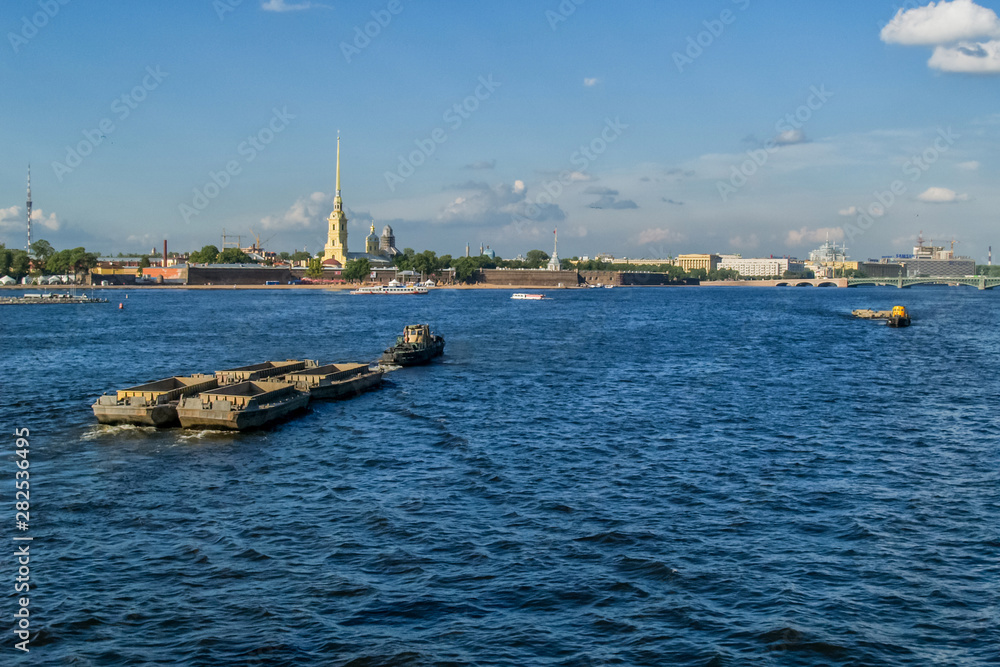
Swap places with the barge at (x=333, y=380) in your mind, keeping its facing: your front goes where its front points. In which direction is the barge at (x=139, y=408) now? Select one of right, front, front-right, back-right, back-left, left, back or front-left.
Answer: back

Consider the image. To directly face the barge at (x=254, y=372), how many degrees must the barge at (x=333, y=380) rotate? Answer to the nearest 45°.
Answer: approximately 135° to its left

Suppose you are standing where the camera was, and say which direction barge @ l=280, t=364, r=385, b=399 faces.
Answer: facing away from the viewer and to the right of the viewer

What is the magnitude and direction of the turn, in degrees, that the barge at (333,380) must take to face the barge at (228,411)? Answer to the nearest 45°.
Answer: approximately 135° to its right
